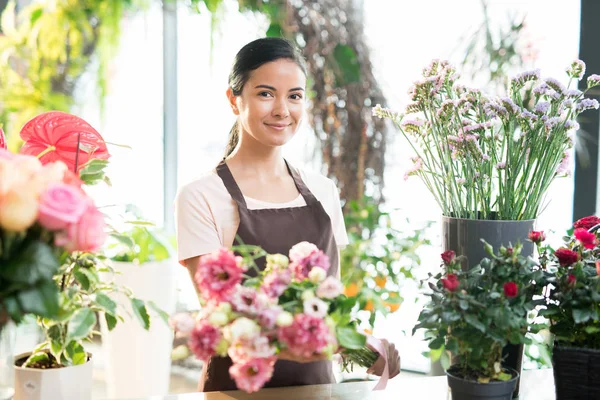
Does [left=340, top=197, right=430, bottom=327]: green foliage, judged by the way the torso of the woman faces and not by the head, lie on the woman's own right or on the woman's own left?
on the woman's own left

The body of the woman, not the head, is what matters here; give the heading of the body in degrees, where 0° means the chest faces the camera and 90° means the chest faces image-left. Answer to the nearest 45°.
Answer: approximately 315°

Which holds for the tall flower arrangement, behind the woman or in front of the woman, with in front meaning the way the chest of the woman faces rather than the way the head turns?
in front

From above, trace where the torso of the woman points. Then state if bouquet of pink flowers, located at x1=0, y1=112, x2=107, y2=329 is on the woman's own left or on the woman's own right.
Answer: on the woman's own right

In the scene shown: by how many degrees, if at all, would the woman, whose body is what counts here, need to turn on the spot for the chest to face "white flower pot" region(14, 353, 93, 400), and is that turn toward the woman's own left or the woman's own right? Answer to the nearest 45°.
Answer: approximately 90° to the woman's own right

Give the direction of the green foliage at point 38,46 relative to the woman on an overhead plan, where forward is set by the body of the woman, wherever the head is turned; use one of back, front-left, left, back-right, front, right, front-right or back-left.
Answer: back

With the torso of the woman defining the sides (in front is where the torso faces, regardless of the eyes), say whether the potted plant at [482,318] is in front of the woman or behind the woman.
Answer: in front
